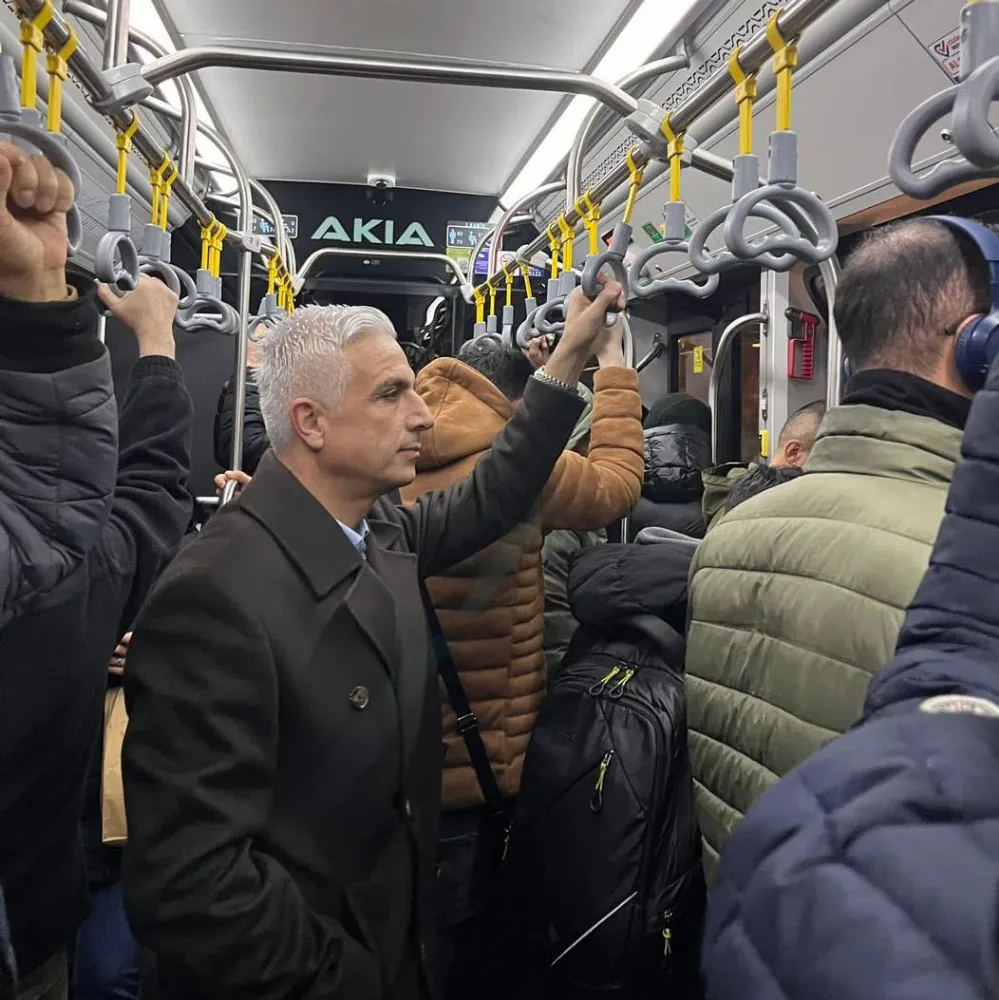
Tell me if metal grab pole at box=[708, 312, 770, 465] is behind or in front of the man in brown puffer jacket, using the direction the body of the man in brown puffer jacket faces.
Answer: in front

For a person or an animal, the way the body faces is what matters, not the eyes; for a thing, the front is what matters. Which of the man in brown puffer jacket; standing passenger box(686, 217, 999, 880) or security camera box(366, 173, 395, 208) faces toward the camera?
the security camera

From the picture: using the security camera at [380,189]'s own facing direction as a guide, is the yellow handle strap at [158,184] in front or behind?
in front

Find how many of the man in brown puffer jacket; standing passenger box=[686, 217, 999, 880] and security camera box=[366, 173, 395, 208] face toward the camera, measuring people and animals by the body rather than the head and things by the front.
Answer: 1

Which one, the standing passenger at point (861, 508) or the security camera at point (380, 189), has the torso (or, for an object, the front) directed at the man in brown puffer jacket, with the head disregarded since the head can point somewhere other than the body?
the security camera

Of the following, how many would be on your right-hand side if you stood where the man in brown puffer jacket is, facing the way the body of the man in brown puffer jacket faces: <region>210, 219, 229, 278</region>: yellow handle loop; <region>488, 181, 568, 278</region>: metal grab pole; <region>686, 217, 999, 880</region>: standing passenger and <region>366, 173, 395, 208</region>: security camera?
1

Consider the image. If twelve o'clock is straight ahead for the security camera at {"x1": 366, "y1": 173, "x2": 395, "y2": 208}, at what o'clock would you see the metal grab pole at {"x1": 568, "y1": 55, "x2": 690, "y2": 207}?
The metal grab pole is roughly at 12 o'clock from the security camera.

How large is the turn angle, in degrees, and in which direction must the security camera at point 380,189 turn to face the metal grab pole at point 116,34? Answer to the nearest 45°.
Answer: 0° — it already faces it

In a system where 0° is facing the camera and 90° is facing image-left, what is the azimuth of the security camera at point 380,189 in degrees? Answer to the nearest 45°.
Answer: approximately 0°

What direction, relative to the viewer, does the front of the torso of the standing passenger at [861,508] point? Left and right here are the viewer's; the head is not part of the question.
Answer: facing away from the viewer and to the right of the viewer

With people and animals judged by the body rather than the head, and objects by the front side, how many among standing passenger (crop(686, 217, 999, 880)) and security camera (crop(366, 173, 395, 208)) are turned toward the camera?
1

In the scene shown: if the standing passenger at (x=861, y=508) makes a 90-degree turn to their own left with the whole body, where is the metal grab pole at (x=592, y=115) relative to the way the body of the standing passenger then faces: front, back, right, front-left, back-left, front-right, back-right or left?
front

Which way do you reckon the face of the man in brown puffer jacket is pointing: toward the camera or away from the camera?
away from the camera

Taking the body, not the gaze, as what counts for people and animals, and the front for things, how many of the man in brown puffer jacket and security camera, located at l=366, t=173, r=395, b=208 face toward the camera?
1

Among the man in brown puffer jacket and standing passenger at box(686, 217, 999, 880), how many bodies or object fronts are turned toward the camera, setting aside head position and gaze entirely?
0
